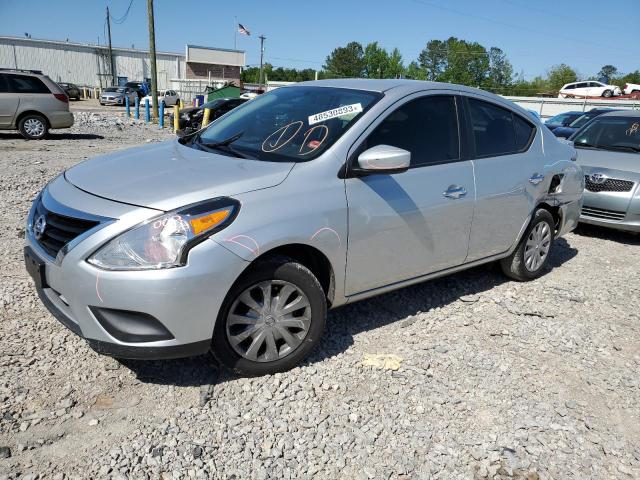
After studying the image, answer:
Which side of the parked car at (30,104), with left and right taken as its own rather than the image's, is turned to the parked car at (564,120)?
back

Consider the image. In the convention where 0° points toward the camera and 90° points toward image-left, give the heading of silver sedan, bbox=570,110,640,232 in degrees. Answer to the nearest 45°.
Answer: approximately 45°

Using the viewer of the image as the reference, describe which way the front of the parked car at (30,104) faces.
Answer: facing to the left of the viewer

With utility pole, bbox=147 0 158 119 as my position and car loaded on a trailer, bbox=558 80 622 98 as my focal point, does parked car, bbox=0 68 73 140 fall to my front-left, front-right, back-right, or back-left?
back-right

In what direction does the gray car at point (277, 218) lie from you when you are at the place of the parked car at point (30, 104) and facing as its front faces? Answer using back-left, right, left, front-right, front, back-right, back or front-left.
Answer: left

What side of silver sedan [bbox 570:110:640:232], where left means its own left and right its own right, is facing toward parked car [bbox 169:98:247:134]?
right

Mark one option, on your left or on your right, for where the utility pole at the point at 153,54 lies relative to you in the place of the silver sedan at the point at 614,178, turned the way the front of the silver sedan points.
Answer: on your right

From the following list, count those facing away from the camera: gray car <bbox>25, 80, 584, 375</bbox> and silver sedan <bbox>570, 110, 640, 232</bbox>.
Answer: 0

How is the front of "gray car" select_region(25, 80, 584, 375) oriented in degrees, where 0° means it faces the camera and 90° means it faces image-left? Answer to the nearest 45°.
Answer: approximately 45°

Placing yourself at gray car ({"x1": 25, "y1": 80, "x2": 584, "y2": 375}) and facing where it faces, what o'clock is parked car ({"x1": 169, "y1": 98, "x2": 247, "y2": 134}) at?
The parked car is roughly at 4 o'clock from the gray car.

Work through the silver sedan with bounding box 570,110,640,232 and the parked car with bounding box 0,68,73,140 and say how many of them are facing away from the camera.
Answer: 0

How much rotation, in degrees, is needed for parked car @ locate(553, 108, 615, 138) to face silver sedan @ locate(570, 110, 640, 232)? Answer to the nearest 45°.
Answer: approximately 45° to its left

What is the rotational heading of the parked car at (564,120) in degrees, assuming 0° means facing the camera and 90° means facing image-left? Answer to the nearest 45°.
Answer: approximately 45°
